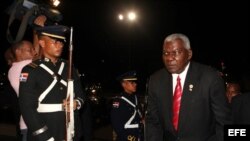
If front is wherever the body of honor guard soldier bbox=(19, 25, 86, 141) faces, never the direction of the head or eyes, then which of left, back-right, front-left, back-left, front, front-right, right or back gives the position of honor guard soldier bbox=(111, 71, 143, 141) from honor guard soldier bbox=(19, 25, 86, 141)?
left

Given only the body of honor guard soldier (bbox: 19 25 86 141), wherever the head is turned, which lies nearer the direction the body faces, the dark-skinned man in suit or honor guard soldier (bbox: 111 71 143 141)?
the dark-skinned man in suit

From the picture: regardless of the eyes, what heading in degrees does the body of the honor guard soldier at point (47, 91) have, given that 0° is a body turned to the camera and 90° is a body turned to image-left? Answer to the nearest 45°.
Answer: approximately 315°

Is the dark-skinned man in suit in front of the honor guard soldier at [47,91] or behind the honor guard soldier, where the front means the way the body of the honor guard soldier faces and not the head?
in front

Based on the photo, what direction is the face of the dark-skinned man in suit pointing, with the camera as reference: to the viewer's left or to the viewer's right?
to the viewer's left

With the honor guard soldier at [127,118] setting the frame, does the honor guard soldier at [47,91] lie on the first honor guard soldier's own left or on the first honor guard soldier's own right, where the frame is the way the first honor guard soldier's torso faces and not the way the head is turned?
on the first honor guard soldier's own right

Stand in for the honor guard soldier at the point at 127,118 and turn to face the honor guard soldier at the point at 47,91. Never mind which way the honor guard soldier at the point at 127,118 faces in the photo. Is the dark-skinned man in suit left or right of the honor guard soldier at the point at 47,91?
left

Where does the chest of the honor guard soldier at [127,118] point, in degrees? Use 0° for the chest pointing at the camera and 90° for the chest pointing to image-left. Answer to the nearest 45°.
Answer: approximately 315°

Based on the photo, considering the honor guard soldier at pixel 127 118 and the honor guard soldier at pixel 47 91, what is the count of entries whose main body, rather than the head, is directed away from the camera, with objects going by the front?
0

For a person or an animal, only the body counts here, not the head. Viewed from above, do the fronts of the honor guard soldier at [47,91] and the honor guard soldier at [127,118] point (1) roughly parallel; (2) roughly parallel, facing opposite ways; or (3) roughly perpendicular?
roughly parallel
